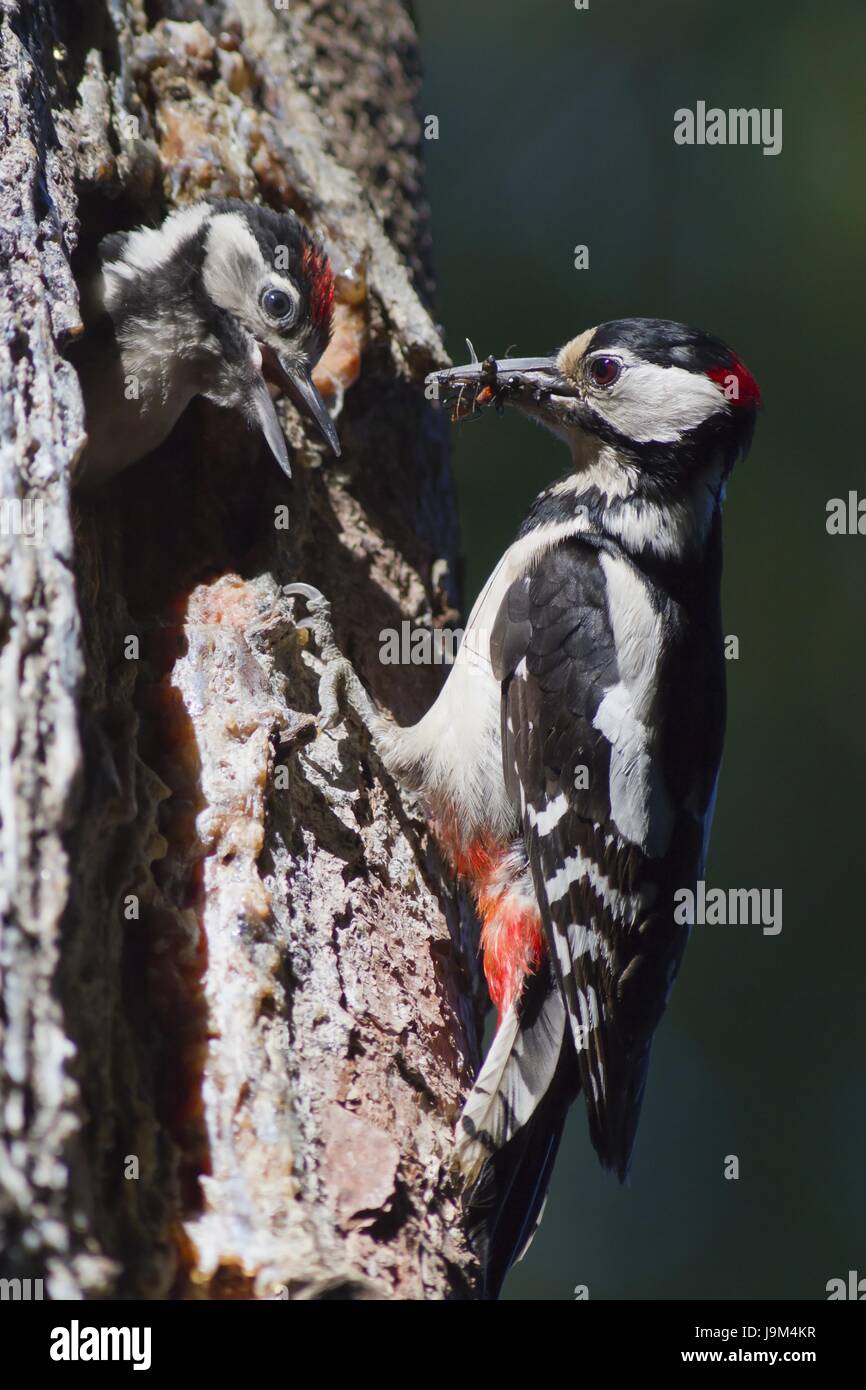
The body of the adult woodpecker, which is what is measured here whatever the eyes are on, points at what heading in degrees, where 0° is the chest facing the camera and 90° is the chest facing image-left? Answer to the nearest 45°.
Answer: approximately 90°

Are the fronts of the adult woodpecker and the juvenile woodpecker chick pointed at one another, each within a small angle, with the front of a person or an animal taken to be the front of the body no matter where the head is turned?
yes

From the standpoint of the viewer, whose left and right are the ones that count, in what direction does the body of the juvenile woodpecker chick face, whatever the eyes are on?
facing to the right of the viewer

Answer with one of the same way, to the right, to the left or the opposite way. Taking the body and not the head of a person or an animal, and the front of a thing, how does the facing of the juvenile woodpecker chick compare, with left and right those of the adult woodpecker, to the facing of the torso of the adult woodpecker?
the opposite way

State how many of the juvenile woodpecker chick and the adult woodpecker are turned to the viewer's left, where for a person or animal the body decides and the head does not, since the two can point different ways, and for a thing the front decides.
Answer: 1
